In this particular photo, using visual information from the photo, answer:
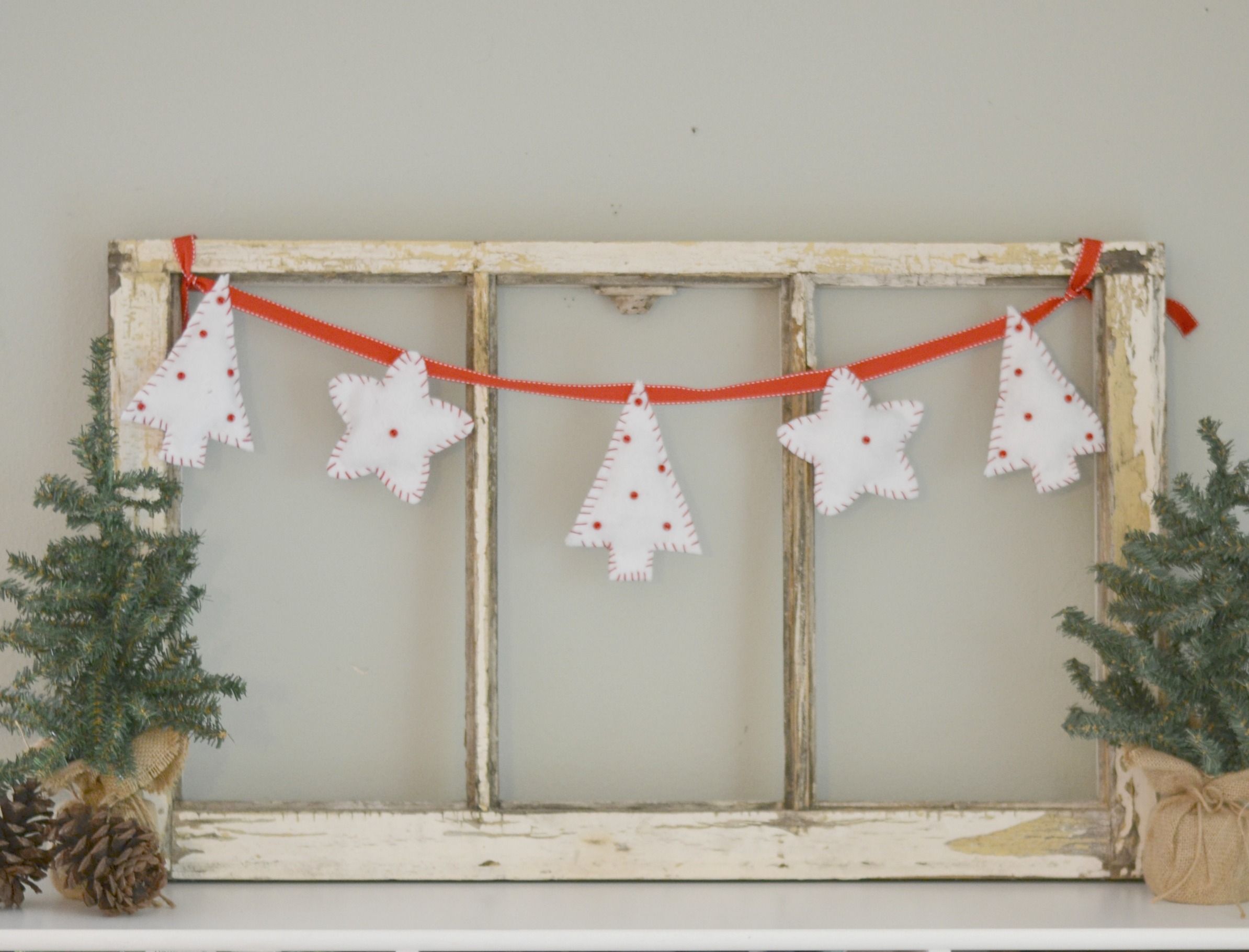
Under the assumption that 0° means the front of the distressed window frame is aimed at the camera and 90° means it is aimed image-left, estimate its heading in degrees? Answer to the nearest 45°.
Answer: approximately 0°

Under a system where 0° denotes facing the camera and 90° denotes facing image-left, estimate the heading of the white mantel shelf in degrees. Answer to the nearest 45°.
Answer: approximately 0°

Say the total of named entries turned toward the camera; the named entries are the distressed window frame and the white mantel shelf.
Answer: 2
